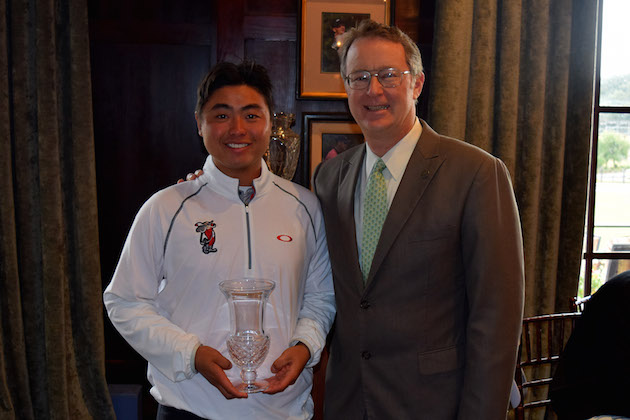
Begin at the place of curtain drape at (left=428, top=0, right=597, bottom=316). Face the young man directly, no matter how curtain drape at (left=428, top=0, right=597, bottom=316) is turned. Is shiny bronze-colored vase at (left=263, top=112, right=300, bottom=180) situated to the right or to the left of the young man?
right

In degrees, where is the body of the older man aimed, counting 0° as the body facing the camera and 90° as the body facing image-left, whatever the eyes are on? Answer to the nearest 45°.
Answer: approximately 45°

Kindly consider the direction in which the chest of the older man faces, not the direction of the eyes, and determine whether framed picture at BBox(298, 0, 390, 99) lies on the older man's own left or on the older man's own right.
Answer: on the older man's own right

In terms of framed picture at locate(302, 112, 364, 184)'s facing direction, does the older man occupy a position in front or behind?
in front

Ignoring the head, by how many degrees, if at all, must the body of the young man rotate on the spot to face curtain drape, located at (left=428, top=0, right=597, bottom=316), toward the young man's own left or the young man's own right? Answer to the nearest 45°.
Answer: approximately 135° to the young man's own left

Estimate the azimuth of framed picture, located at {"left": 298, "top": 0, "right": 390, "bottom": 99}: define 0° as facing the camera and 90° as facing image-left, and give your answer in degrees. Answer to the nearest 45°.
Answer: approximately 0°
